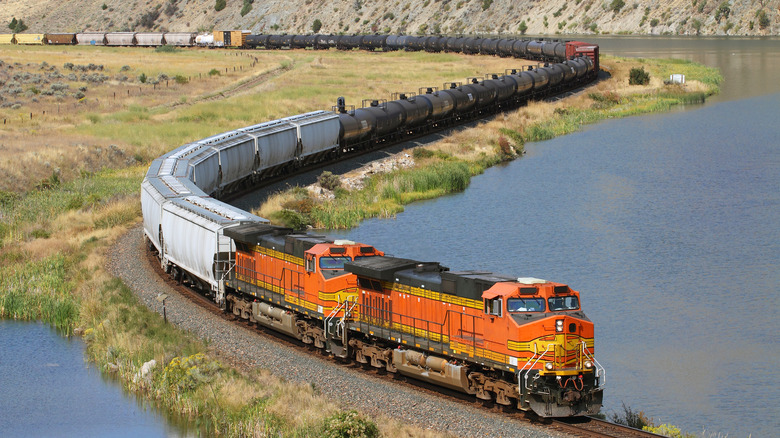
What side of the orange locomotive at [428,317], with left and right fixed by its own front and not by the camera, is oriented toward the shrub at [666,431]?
front

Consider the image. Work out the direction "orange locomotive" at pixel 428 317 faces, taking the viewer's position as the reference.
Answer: facing the viewer and to the right of the viewer

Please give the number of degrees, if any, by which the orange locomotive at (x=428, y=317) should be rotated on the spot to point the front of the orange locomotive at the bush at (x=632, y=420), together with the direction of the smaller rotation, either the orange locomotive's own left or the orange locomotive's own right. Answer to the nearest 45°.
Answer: approximately 45° to the orange locomotive's own left
